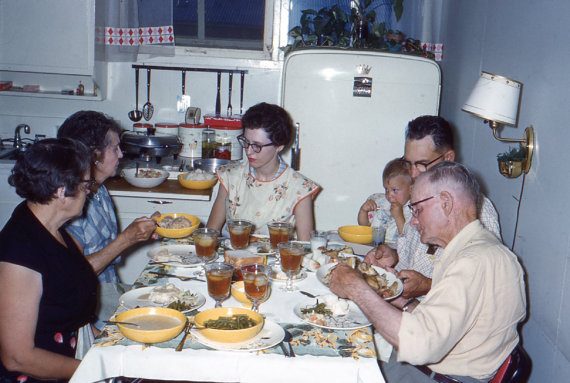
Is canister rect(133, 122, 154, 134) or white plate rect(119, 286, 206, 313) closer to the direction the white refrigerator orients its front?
the white plate

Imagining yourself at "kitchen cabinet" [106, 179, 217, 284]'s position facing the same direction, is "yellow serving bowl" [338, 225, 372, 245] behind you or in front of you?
in front

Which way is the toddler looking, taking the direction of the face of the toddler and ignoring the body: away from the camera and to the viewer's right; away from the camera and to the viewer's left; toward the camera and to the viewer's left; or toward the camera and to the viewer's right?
toward the camera and to the viewer's left

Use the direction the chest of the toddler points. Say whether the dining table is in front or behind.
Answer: in front

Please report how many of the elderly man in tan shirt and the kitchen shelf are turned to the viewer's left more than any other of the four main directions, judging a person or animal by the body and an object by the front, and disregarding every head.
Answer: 1

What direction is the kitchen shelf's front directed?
toward the camera

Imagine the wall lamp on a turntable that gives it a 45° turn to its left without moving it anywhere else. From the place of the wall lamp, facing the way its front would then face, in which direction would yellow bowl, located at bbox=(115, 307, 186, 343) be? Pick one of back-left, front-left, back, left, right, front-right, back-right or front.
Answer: front

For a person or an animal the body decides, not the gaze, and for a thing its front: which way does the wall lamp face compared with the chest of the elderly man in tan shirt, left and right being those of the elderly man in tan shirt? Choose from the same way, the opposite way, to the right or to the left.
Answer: the same way

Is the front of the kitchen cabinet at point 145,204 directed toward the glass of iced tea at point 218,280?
yes

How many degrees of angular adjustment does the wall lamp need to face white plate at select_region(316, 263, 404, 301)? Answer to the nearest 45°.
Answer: approximately 45° to its left

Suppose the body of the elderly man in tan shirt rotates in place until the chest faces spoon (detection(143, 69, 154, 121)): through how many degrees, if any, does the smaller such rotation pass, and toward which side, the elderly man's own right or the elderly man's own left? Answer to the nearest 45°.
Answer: approximately 45° to the elderly man's own right

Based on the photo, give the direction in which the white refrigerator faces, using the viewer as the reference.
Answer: facing the viewer

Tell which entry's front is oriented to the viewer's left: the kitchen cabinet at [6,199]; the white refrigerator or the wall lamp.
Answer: the wall lamp

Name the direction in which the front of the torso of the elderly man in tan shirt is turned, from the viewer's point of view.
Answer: to the viewer's left

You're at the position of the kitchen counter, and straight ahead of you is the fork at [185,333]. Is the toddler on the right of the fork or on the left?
left

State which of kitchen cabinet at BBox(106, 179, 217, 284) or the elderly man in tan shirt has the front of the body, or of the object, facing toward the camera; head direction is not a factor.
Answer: the kitchen cabinet

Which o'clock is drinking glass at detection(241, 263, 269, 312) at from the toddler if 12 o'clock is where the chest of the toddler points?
The drinking glass is roughly at 11 o'clock from the toddler.

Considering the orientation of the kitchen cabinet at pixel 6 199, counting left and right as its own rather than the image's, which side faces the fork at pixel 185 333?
front

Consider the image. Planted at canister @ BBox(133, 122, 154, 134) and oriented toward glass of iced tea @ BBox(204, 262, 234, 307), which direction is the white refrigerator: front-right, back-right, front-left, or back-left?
front-left
